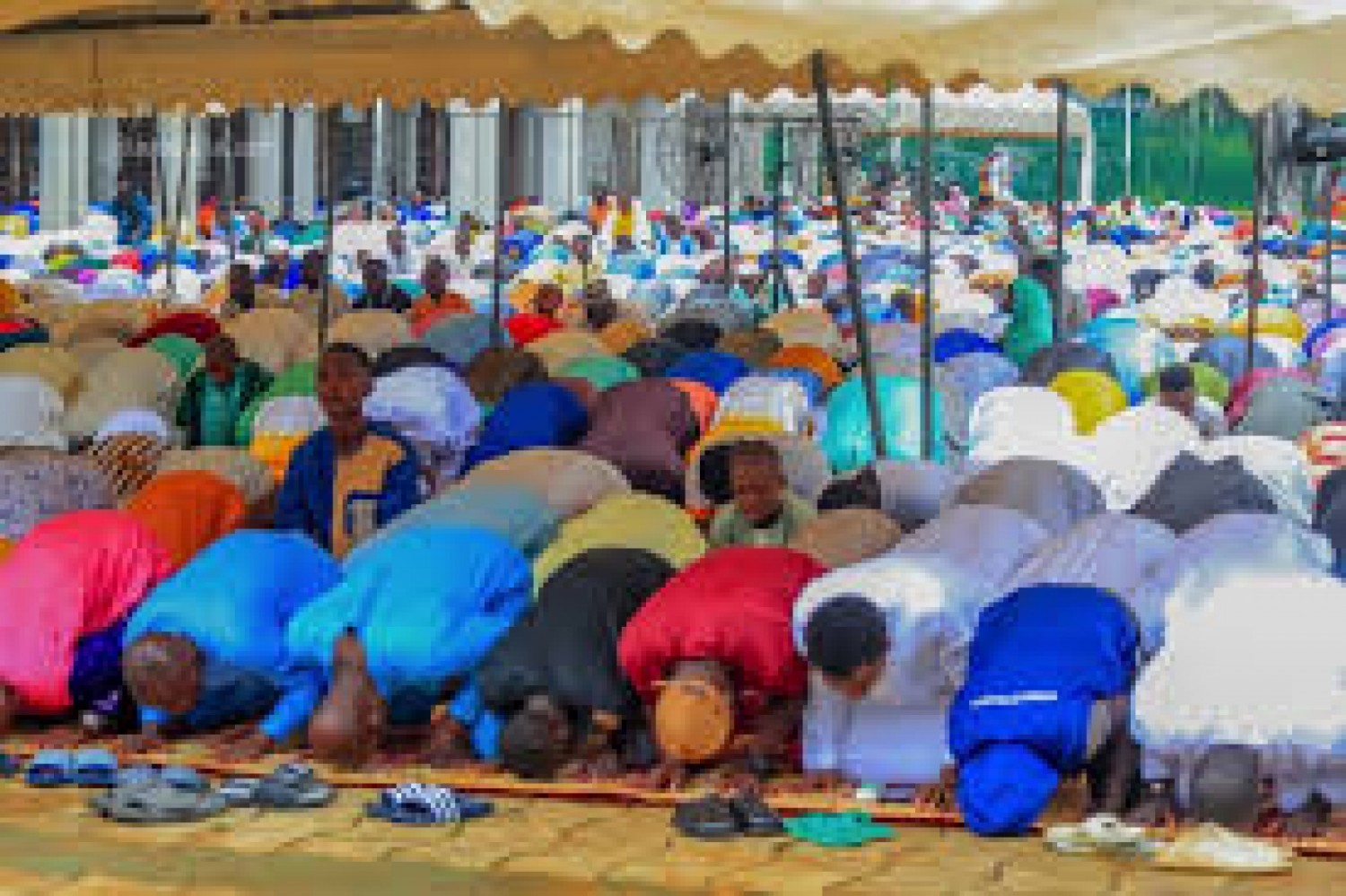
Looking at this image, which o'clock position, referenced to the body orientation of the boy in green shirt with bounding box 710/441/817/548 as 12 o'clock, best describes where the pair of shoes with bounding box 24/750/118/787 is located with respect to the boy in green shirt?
The pair of shoes is roughly at 2 o'clock from the boy in green shirt.

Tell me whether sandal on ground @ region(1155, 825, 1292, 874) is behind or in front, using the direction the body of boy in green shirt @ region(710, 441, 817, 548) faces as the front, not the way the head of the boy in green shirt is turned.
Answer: in front

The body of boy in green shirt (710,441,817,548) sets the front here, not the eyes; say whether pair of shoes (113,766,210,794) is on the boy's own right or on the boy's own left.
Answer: on the boy's own right

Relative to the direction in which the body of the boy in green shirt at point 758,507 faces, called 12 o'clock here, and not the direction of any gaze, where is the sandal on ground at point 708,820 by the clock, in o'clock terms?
The sandal on ground is roughly at 12 o'clock from the boy in green shirt.

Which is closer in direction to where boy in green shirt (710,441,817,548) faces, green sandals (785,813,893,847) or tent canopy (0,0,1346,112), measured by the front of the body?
the green sandals

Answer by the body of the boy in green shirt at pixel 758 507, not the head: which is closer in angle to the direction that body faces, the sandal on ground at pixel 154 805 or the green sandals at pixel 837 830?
the green sandals

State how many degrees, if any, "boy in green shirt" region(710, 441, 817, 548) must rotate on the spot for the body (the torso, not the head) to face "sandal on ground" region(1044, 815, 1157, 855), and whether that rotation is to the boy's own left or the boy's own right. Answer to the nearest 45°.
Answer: approximately 45° to the boy's own left

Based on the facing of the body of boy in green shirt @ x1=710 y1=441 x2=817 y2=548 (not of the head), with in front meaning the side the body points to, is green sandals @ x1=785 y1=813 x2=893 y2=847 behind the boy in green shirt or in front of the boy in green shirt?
in front

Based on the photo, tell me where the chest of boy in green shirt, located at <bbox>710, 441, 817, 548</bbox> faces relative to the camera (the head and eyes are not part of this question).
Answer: toward the camera

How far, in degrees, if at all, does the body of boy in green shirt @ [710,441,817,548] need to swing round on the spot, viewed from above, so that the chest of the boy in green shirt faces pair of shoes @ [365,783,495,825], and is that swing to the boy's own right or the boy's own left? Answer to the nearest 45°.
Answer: approximately 45° to the boy's own right

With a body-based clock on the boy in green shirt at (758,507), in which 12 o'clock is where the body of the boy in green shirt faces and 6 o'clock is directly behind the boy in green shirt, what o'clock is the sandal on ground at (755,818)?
The sandal on ground is roughly at 12 o'clock from the boy in green shirt.

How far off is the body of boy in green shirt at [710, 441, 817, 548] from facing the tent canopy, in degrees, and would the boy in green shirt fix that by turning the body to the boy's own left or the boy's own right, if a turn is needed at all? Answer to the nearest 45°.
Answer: approximately 180°
